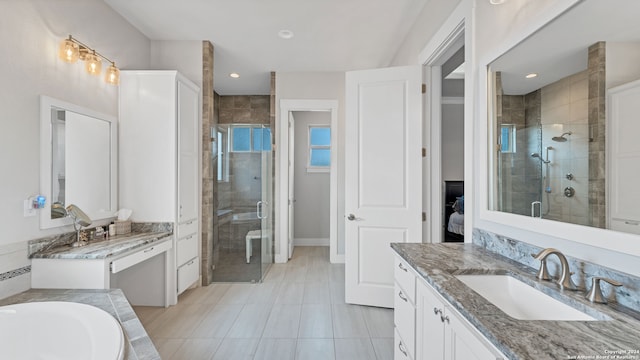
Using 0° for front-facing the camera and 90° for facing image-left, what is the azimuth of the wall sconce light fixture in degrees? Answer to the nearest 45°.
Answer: approximately 315°

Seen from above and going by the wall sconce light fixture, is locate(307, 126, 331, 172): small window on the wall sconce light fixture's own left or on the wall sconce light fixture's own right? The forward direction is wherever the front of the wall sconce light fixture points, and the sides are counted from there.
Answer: on the wall sconce light fixture's own left

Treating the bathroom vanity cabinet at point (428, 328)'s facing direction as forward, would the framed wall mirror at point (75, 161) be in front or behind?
in front

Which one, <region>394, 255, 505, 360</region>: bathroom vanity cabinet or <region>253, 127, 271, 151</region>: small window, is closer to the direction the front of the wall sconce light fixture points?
the bathroom vanity cabinet

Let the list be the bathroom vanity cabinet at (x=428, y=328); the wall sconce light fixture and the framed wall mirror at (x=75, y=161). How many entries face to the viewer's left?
1

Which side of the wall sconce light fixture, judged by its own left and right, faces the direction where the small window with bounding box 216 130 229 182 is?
left

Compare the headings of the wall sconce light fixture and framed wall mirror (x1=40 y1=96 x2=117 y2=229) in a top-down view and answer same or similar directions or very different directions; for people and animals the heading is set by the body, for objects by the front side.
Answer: same or similar directions

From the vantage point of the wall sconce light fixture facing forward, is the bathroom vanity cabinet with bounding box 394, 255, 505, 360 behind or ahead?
ahead

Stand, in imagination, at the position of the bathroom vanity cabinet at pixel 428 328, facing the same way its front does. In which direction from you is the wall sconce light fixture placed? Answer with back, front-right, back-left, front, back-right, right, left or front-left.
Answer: front

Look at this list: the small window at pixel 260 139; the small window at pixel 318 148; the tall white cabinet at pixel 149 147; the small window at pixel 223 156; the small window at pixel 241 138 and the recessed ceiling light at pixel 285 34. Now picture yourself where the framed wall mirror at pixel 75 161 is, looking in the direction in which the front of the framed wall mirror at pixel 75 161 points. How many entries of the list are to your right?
0

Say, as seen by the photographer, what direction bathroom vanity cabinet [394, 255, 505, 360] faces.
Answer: facing to the left of the viewer

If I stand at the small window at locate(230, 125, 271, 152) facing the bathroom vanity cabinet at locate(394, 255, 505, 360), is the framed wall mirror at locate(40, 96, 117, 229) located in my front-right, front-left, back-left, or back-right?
front-right

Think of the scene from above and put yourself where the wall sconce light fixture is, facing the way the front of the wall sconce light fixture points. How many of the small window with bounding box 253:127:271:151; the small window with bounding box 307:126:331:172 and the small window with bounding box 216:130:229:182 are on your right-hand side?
0

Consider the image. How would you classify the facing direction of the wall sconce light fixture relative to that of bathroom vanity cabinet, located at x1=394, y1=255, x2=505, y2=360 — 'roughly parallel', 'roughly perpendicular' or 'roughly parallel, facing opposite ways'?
roughly parallel, facing opposite ways

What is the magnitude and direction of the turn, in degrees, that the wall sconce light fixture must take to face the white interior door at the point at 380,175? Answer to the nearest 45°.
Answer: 0° — it already faces it

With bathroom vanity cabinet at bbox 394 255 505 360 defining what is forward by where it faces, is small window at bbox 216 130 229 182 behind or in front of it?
in front
